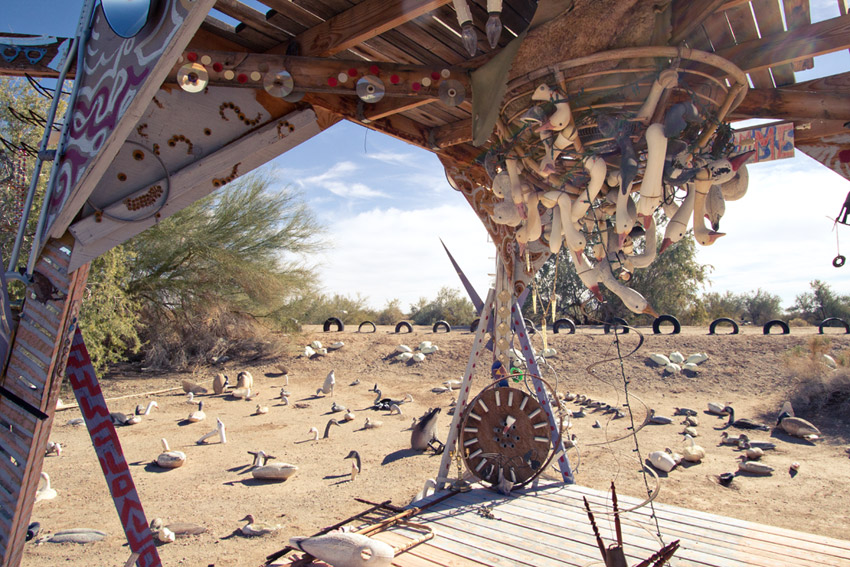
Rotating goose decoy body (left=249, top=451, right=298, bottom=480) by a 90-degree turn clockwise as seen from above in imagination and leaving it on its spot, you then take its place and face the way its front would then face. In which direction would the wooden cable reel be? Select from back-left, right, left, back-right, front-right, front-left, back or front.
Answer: back-right

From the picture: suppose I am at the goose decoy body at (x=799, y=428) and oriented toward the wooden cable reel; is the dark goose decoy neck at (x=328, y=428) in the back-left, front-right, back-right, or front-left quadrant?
front-right

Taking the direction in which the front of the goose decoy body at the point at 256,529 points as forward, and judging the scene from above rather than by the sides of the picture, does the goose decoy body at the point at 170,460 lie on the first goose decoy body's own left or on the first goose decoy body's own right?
on the first goose decoy body's own right

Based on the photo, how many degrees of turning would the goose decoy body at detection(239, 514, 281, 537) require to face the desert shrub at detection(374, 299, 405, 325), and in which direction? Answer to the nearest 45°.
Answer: approximately 90° to its right

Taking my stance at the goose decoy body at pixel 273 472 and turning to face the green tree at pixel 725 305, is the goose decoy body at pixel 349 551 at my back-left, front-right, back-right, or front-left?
back-right

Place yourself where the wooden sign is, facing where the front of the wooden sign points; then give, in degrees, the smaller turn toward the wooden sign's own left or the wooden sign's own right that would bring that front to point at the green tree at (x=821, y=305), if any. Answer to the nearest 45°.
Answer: approximately 180°

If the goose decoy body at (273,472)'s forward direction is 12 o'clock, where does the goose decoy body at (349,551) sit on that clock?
the goose decoy body at (349,551) is roughly at 9 o'clock from the goose decoy body at (273,472).

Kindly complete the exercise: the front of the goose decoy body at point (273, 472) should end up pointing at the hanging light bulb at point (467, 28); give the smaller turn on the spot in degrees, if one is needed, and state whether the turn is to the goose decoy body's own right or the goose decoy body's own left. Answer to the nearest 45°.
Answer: approximately 90° to the goose decoy body's own left

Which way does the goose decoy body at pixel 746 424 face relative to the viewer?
to the viewer's left

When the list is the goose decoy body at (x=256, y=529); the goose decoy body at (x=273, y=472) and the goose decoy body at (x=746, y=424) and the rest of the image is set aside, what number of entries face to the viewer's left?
3

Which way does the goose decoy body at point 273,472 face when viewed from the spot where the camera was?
facing to the left of the viewer

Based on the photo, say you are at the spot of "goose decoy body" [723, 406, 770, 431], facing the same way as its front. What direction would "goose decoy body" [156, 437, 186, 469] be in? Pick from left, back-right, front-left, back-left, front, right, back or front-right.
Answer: front-left

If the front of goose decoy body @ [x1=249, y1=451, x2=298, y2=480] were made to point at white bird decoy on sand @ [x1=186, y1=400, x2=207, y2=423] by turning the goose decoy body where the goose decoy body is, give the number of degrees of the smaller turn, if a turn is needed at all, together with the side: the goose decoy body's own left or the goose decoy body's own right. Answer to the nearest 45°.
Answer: approximately 90° to the goose decoy body's own right

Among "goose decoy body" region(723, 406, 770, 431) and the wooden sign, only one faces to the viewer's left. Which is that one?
the goose decoy body

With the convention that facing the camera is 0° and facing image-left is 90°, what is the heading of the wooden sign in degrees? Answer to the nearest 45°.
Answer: approximately 0°

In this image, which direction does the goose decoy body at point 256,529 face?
to the viewer's left
